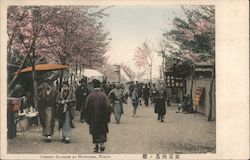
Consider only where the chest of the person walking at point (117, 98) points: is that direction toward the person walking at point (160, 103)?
no

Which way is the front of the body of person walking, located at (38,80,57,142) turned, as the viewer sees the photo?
toward the camera

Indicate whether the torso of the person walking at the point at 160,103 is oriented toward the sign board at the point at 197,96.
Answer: no

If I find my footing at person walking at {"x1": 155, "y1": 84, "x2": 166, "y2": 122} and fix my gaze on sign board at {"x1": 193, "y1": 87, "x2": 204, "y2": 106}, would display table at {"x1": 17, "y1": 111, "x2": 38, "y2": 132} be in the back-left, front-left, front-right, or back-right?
back-right

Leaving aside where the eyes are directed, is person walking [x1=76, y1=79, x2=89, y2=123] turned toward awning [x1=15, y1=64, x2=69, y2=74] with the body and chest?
no

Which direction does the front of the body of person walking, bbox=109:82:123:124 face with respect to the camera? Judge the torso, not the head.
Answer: toward the camera

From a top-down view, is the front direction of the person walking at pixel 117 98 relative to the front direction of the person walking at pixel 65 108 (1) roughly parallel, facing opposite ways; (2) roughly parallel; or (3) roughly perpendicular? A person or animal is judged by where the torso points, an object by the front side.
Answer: roughly parallel

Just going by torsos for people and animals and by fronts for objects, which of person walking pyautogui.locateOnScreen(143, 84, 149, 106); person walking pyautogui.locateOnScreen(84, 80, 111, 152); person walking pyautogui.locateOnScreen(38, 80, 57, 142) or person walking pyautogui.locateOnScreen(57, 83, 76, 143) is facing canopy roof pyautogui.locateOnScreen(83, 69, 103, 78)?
person walking pyautogui.locateOnScreen(84, 80, 111, 152)
